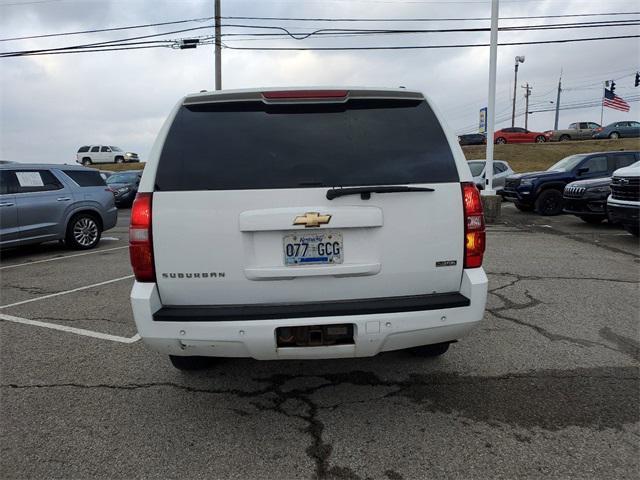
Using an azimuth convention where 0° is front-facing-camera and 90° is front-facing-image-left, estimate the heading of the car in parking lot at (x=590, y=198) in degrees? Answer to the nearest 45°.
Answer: approximately 45°

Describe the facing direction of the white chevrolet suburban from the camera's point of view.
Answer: facing away from the viewer

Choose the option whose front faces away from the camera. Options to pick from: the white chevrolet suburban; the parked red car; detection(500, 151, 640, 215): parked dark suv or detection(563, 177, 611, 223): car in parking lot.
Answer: the white chevrolet suburban

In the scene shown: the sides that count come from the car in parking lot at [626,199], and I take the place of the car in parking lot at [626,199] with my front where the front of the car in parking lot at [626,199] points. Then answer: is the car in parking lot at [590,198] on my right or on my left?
on my right

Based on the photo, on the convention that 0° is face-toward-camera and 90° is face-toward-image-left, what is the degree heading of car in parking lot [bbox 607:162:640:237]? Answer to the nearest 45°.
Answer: approximately 45°

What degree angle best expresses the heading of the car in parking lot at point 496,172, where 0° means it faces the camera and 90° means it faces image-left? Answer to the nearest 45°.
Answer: approximately 45°

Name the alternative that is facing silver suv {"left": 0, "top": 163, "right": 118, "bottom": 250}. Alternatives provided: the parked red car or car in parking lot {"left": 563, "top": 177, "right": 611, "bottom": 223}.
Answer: the car in parking lot

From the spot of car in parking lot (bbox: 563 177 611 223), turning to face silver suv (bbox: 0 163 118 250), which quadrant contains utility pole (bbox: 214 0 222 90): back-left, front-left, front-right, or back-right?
front-right

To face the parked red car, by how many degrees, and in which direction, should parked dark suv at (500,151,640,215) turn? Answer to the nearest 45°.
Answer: approximately 135° to its right

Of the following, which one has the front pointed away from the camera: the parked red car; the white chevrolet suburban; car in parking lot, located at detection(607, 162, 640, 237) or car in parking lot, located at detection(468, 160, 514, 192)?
the white chevrolet suburban

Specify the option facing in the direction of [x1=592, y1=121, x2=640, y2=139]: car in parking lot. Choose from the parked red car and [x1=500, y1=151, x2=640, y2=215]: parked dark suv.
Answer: the parked red car

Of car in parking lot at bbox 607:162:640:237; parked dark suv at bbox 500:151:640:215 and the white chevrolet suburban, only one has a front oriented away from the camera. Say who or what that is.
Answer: the white chevrolet suburban

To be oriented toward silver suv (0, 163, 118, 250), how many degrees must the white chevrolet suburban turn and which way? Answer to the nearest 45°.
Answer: approximately 45° to its left
